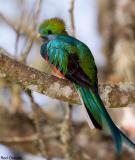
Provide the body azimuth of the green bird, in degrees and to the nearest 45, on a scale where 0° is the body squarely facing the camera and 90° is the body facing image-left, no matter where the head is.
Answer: approximately 90°
